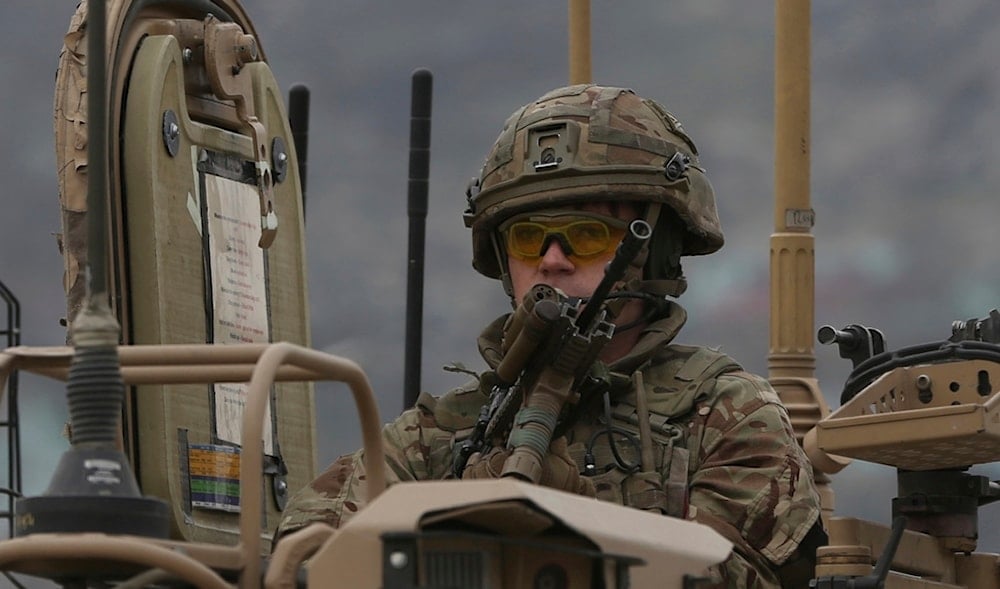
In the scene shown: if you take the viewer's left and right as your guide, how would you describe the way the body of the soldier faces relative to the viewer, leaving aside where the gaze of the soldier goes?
facing the viewer and to the left of the viewer

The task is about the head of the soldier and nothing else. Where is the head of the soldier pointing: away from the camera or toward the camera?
toward the camera
